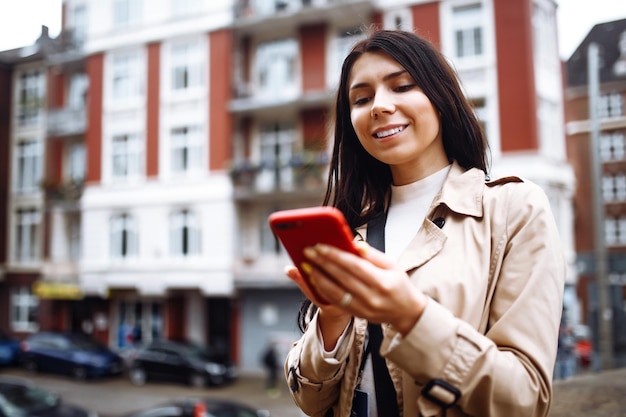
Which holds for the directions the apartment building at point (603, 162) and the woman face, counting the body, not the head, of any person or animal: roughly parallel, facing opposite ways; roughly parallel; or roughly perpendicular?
roughly parallel

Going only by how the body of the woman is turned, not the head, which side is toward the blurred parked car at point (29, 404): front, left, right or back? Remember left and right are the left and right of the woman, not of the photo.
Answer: right

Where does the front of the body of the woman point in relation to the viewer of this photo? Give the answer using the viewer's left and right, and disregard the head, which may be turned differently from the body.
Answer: facing the viewer and to the left of the viewer

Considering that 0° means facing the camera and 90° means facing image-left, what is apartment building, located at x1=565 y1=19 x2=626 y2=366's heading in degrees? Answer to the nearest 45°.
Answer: approximately 45°

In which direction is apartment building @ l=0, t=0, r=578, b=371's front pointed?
toward the camera

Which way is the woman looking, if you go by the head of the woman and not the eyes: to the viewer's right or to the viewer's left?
to the viewer's left

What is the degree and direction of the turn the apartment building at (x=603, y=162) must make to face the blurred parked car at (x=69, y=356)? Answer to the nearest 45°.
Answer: approximately 45° to its right
